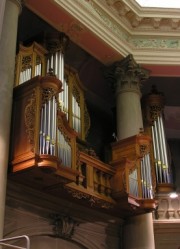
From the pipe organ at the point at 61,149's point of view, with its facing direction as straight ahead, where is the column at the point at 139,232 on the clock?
The column is roughly at 9 o'clock from the pipe organ.

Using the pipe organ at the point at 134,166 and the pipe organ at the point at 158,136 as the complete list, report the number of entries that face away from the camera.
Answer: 0

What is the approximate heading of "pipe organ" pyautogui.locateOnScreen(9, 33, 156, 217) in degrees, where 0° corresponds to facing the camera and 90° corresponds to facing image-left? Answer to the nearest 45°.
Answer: approximately 315°

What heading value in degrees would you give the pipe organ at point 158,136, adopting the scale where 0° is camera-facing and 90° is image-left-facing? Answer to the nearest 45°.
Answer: approximately 315°

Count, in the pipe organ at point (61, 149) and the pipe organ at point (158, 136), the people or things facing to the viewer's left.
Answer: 0

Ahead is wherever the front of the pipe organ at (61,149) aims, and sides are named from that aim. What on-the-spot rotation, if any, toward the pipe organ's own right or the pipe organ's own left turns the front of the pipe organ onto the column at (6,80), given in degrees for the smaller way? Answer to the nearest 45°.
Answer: approximately 90° to the pipe organ's own right

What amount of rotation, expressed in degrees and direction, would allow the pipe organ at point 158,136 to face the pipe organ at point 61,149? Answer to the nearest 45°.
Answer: approximately 90° to its right

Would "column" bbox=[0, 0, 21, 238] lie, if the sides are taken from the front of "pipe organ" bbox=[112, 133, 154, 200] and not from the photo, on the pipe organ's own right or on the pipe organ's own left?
on the pipe organ's own right

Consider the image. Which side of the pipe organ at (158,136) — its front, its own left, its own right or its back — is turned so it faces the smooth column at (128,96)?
right

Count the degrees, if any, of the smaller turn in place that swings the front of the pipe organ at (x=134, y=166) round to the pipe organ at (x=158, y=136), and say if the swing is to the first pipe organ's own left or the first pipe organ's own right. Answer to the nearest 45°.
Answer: approximately 135° to the first pipe organ's own left
